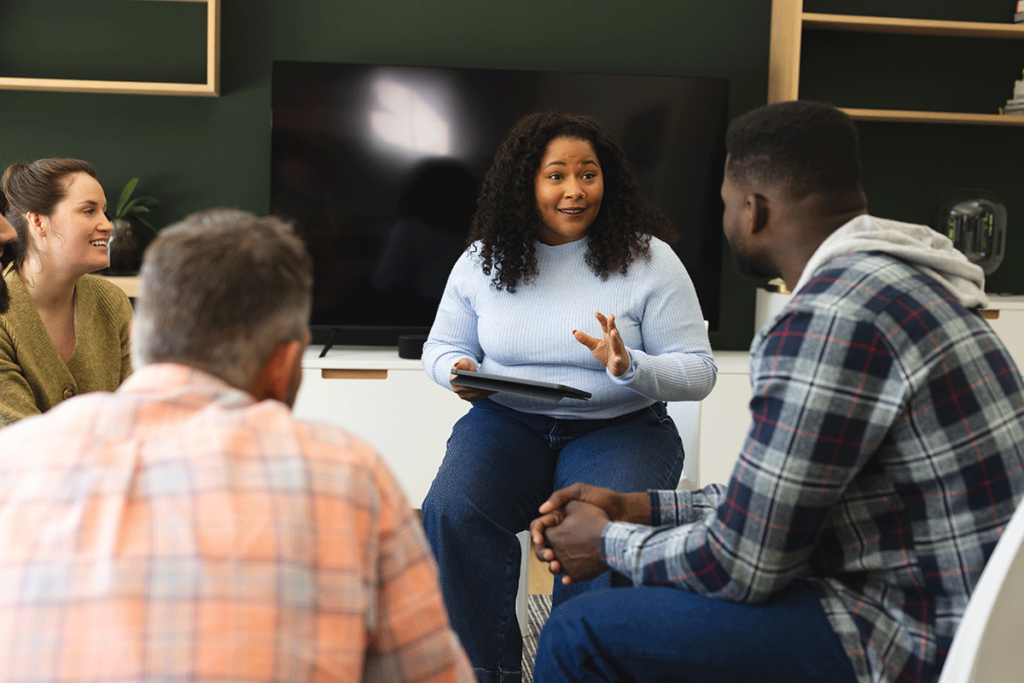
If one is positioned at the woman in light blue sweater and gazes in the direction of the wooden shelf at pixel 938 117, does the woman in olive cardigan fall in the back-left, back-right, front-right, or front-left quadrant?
back-left

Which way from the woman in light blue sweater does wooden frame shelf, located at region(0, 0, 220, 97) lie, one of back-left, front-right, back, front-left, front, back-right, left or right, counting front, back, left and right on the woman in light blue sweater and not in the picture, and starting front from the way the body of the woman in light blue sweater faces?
back-right

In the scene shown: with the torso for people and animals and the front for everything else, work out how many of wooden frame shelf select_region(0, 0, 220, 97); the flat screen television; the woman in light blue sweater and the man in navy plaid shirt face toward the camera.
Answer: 3

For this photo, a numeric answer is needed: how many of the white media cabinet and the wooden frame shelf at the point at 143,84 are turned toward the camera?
2

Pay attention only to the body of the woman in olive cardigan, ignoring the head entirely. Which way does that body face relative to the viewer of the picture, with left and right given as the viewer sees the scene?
facing the viewer and to the right of the viewer

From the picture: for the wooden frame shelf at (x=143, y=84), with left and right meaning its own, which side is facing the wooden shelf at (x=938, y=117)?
left

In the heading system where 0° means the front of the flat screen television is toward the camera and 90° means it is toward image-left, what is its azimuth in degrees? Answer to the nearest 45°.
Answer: approximately 0°

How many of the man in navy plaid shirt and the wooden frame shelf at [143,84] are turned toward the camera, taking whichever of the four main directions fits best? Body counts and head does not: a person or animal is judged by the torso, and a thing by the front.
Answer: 1

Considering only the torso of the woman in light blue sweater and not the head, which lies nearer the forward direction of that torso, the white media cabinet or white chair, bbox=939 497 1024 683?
the white chair

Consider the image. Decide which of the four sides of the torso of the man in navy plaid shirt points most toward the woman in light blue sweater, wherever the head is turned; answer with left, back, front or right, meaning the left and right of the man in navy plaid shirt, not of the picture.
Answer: front
